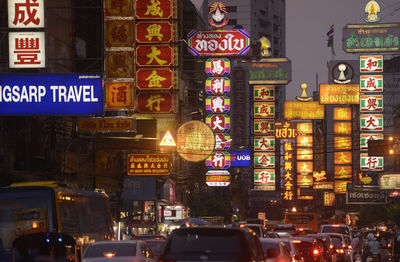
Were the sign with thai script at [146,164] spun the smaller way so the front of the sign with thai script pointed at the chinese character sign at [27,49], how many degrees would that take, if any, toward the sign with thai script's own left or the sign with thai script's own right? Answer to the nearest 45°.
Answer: approximately 45° to the sign with thai script's own right

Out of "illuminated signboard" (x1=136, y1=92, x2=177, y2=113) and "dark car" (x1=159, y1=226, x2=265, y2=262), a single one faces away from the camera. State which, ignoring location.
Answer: the dark car

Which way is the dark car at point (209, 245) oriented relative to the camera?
away from the camera

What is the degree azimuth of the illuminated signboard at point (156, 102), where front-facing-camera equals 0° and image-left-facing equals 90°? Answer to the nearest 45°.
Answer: approximately 0°

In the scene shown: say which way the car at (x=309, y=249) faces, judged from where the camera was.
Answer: facing away from the viewer

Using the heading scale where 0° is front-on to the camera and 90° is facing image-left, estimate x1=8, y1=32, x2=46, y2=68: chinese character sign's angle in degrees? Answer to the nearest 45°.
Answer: approximately 0°

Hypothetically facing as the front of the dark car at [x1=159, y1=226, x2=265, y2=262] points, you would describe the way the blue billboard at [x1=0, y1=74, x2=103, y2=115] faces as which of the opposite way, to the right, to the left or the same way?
the opposite way

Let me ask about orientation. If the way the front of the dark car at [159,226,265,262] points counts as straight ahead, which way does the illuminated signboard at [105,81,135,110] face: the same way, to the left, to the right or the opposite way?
the opposite way
